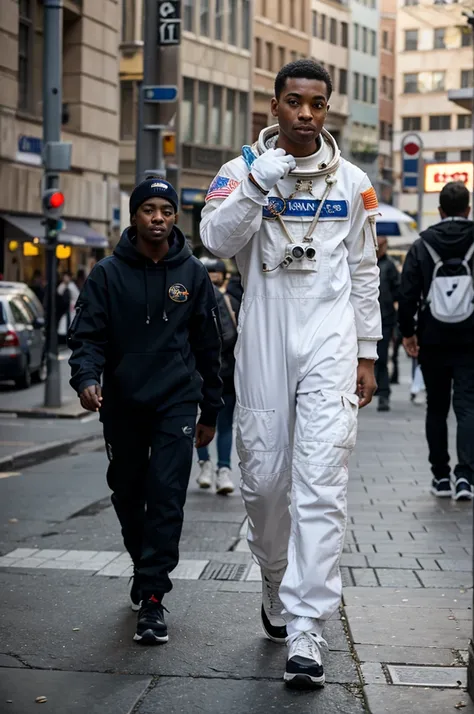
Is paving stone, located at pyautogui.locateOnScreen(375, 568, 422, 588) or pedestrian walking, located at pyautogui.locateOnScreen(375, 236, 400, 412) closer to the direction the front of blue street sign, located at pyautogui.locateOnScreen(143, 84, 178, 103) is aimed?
the paving stone

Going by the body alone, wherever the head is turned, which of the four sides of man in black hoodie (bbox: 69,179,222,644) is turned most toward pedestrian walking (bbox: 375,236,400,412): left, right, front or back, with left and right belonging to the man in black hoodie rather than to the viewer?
back

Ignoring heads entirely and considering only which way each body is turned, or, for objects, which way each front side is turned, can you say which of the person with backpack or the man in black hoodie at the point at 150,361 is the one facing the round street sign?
the person with backpack

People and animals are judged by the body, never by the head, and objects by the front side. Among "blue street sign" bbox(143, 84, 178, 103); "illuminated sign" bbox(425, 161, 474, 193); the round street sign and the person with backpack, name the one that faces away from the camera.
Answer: the person with backpack

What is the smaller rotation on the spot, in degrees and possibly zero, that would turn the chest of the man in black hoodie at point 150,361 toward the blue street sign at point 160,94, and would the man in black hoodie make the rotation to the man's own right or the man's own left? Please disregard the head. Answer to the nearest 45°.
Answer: approximately 180°

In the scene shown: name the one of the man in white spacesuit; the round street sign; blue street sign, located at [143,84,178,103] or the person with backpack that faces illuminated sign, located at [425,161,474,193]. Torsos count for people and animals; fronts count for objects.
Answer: the person with backpack

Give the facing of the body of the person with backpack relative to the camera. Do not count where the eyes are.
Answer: away from the camera

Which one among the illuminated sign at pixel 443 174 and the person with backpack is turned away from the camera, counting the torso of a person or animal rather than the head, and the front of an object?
the person with backpack

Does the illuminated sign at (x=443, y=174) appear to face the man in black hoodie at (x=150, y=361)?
yes

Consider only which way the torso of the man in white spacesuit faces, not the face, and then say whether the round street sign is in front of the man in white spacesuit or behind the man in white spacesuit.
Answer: behind

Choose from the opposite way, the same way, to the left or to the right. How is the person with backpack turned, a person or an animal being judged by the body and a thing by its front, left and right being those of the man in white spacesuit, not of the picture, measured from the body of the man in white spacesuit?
the opposite way

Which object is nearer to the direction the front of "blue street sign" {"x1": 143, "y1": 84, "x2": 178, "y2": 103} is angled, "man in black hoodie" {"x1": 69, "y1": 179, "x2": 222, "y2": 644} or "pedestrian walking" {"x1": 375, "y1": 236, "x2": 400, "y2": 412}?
the man in black hoodie

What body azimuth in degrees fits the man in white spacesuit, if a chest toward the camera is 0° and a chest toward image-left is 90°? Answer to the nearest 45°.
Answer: approximately 0°

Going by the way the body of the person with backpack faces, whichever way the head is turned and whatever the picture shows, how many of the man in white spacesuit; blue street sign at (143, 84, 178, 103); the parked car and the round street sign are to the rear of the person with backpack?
1

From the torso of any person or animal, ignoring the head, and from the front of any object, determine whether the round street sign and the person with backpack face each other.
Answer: yes
